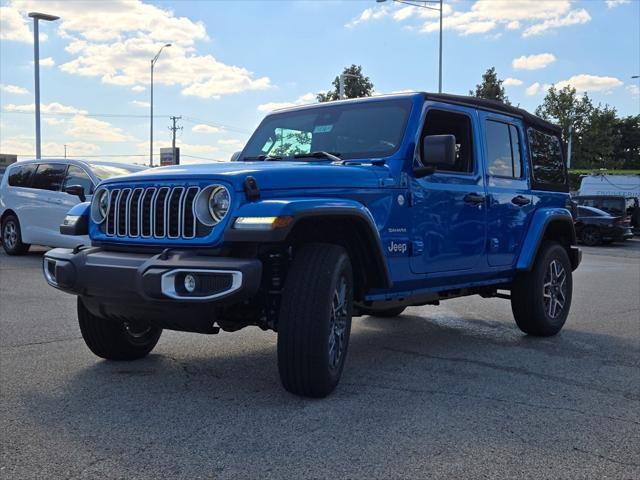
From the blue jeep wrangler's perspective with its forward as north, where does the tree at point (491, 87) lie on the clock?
The tree is roughly at 5 o'clock from the blue jeep wrangler.

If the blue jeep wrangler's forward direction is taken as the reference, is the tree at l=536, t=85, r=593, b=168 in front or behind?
behind

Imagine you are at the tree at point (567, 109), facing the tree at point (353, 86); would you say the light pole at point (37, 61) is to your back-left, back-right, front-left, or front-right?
front-left

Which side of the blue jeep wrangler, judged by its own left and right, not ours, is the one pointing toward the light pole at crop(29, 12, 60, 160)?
right

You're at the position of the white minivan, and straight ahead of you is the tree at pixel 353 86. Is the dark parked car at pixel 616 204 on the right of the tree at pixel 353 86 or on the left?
right

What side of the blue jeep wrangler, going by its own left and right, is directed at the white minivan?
right

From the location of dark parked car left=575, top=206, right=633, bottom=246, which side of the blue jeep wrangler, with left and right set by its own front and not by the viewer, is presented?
back

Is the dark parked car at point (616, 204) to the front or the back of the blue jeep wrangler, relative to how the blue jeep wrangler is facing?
to the back

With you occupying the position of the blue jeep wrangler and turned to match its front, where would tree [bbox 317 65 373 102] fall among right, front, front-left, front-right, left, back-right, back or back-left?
back-right
